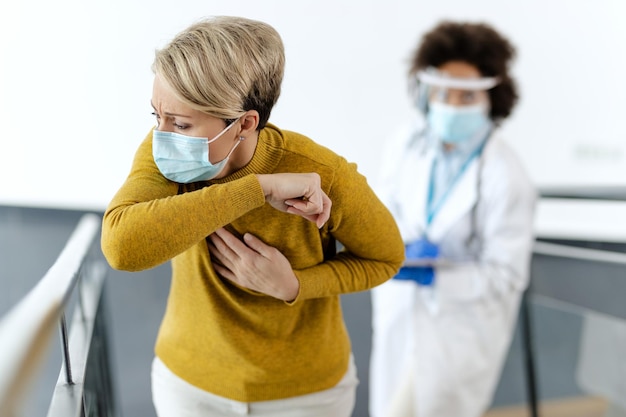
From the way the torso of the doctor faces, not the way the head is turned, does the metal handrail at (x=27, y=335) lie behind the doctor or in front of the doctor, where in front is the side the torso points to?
in front

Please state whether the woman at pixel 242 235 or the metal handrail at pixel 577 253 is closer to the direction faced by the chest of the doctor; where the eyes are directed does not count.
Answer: the woman

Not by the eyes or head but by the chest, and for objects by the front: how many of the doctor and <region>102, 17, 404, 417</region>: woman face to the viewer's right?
0

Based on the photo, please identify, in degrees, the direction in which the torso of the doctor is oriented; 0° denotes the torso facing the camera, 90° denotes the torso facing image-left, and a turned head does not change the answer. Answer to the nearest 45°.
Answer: approximately 45°

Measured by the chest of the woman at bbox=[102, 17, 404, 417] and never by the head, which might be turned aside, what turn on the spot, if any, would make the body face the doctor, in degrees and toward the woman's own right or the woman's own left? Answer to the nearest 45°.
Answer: approximately 135° to the woman's own left

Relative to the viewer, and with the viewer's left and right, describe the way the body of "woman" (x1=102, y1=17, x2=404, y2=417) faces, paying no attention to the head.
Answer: facing the viewer
